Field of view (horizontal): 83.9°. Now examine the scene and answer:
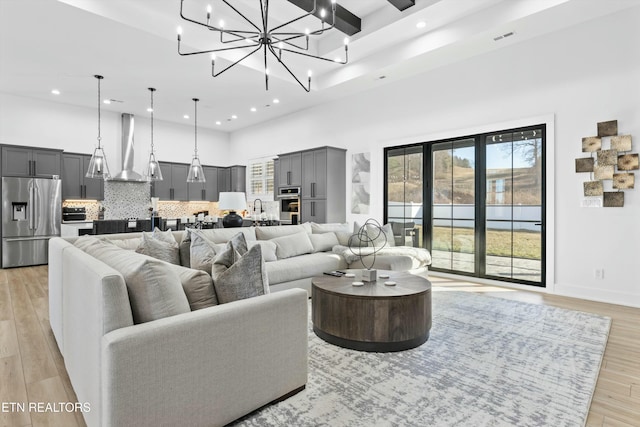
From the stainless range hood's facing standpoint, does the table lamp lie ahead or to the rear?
ahead

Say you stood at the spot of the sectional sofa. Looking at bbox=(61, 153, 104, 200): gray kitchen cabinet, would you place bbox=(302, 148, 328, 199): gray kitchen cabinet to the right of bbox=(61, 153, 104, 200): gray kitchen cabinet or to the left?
right

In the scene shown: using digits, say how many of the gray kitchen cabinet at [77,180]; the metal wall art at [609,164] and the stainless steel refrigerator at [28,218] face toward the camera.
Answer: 3

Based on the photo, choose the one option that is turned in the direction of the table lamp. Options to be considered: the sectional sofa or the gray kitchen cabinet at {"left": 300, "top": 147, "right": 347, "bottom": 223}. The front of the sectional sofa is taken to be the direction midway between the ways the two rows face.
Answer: the gray kitchen cabinet

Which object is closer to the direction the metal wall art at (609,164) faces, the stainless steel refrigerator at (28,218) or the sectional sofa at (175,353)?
the sectional sofa

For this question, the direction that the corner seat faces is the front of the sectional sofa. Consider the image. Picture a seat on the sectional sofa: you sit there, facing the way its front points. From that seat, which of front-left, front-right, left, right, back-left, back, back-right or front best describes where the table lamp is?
back-left

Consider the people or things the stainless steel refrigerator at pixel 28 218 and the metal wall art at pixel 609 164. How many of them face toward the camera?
2

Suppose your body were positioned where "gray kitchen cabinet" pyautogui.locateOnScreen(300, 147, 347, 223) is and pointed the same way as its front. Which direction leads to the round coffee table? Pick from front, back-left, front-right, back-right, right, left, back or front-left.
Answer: front-left

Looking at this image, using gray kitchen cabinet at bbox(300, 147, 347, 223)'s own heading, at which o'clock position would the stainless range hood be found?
The stainless range hood is roughly at 2 o'clock from the gray kitchen cabinet.

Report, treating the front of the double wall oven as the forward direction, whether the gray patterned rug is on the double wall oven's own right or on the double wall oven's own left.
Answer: on the double wall oven's own left

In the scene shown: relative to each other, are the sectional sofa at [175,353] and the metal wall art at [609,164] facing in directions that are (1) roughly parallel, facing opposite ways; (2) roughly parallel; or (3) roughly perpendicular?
roughly perpendicular

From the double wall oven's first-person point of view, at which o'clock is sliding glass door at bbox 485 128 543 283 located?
The sliding glass door is roughly at 9 o'clock from the double wall oven.

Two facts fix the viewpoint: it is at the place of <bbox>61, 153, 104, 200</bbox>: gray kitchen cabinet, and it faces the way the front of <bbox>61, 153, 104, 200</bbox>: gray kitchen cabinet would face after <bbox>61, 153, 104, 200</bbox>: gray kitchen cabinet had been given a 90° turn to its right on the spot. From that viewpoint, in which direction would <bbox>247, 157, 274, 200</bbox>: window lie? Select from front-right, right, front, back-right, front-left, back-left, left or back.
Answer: back

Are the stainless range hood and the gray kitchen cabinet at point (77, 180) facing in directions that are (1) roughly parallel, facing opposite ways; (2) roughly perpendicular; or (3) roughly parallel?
roughly parallel

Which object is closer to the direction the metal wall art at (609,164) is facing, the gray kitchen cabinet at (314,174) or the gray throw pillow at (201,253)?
the gray throw pillow

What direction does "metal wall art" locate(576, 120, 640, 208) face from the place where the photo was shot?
facing the viewer

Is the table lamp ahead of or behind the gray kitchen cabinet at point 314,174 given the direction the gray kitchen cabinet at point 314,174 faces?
ahead

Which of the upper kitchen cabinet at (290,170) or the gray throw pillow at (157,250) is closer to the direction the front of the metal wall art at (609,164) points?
the gray throw pillow

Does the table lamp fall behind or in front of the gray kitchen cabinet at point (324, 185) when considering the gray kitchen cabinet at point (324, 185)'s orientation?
in front

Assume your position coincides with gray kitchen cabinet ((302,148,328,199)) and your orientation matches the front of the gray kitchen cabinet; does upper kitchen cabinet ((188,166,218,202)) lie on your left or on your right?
on your right
